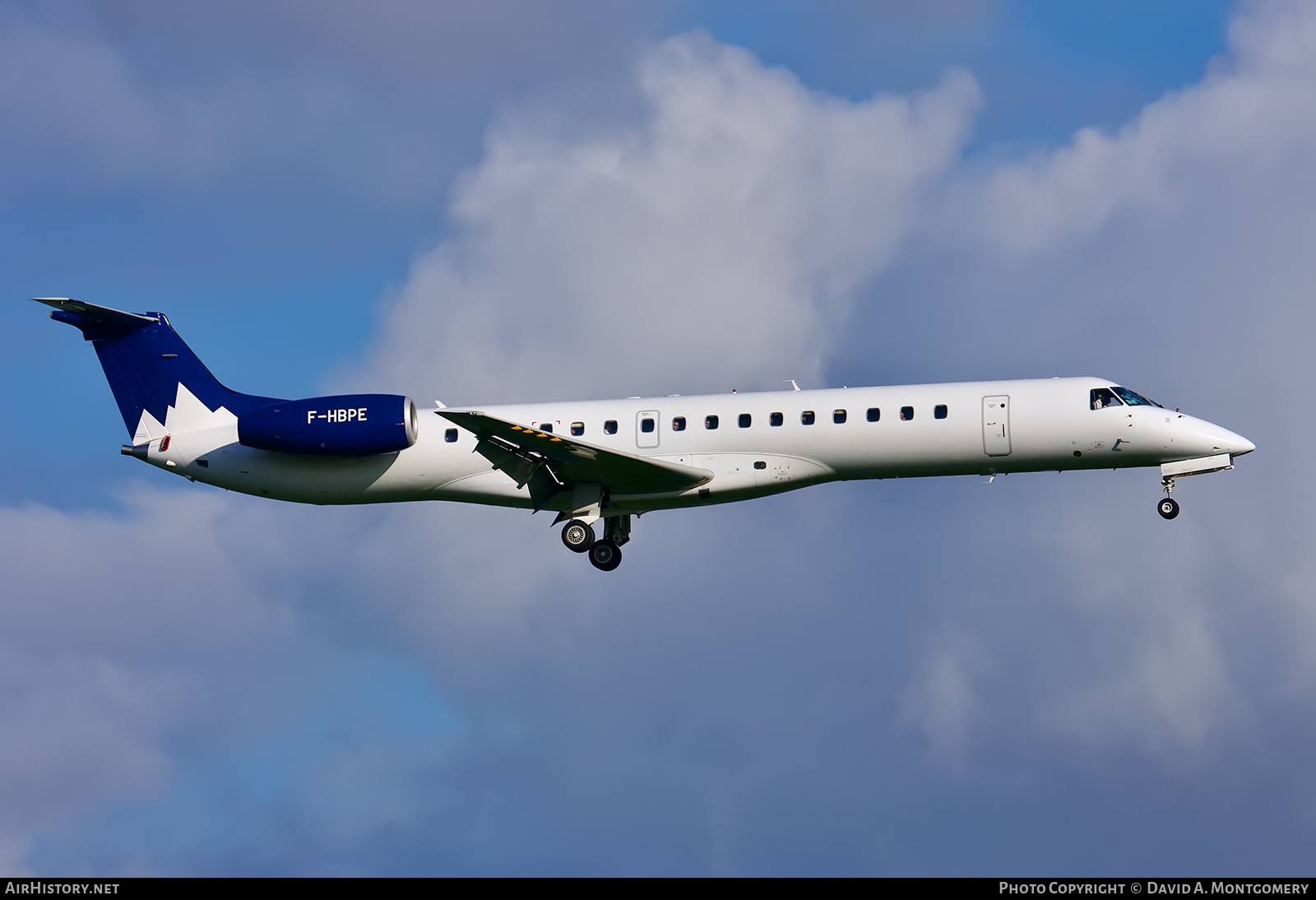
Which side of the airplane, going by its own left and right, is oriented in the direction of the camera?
right
